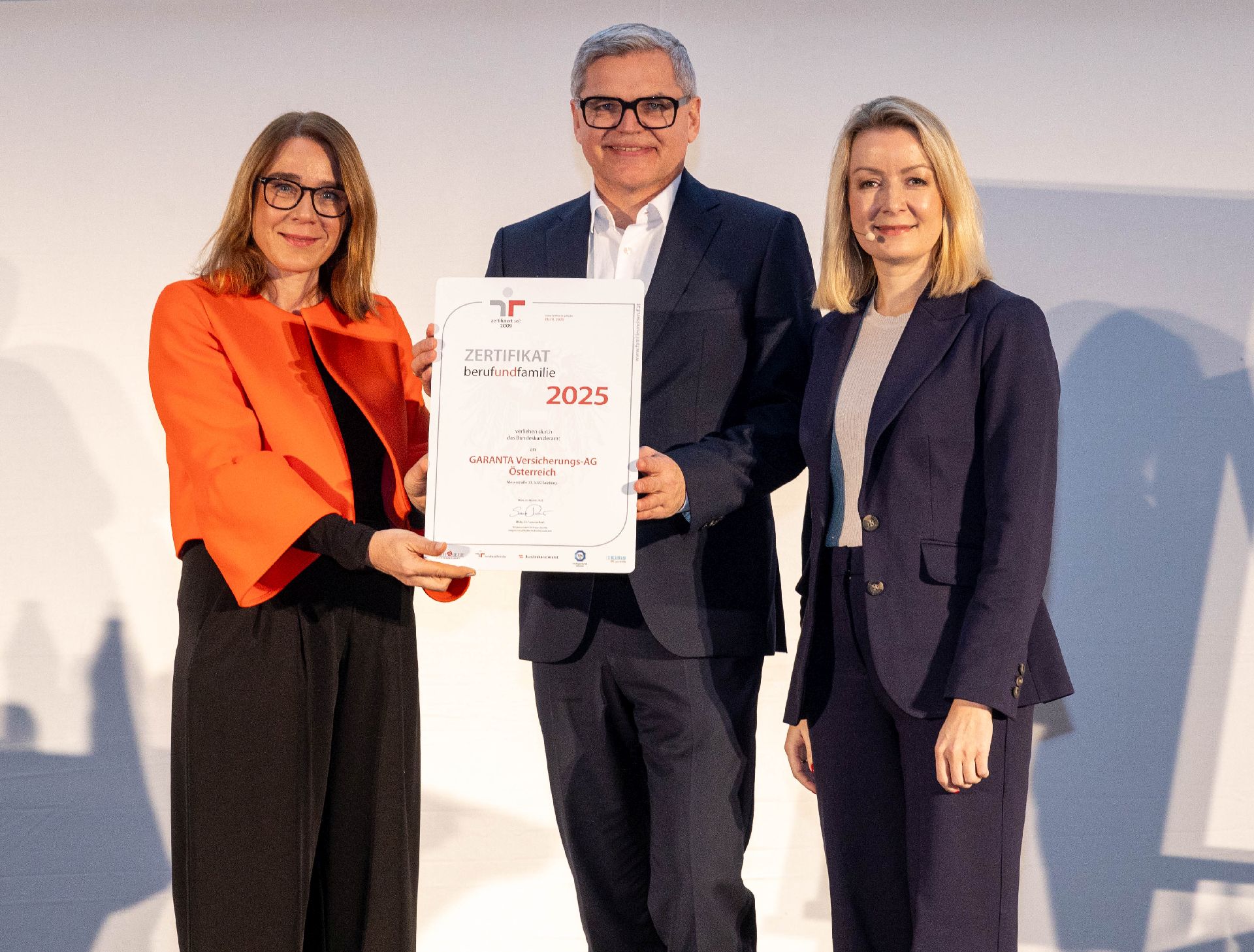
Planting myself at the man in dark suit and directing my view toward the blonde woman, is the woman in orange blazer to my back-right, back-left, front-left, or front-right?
back-right

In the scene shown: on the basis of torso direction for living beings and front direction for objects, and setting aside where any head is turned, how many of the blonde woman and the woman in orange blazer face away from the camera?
0

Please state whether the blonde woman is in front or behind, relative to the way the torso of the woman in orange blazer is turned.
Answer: in front

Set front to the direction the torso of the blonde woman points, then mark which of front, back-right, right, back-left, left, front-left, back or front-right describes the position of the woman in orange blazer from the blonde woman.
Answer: front-right

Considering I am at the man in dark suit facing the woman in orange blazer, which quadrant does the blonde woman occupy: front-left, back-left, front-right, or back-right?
back-left

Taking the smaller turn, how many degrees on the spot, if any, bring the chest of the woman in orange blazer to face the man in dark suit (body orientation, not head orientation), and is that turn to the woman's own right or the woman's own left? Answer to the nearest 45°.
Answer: approximately 45° to the woman's own left
